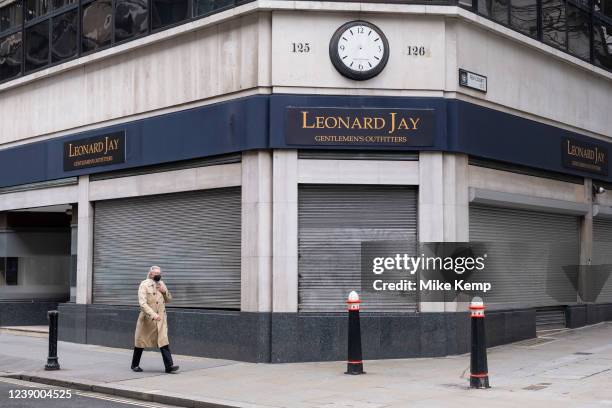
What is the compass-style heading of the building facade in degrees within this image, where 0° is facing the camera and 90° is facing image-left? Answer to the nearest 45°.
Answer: approximately 0°

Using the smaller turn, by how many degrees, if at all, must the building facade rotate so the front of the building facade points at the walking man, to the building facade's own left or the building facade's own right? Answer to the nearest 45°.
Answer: approximately 45° to the building facade's own right

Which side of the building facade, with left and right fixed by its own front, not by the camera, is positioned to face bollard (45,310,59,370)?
right
